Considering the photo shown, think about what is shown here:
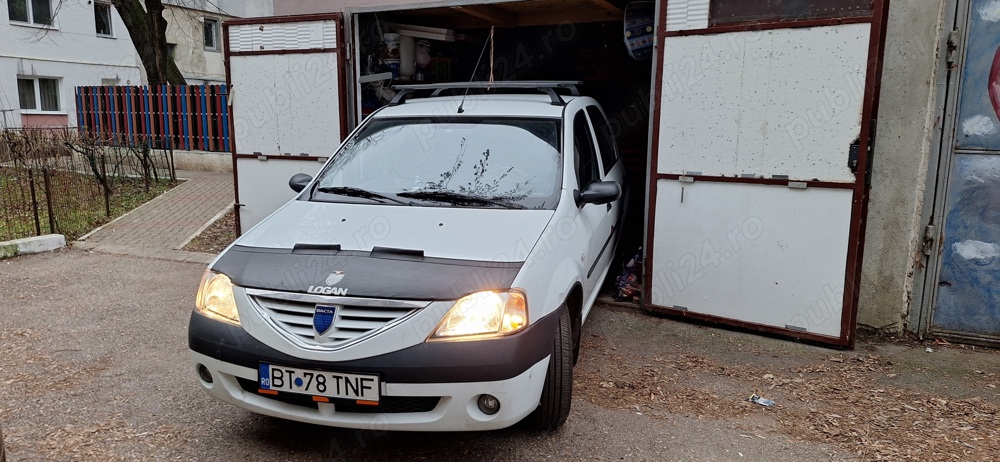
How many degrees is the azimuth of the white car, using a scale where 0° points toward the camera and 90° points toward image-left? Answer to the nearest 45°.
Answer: approximately 45°

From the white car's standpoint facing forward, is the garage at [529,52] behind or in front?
behind

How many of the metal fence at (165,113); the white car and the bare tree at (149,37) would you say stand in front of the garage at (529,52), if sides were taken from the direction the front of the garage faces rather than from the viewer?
1

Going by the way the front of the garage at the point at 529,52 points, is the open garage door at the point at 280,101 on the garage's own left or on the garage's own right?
on the garage's own right

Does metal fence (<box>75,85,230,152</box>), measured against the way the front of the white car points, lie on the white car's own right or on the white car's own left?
on the white car's own right

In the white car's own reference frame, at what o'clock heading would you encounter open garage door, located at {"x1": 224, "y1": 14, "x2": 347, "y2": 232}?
The open garage door is roughly at 4 o'clock from the white car.

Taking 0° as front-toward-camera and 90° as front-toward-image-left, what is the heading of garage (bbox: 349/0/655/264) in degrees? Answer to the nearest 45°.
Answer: approximately 0°
